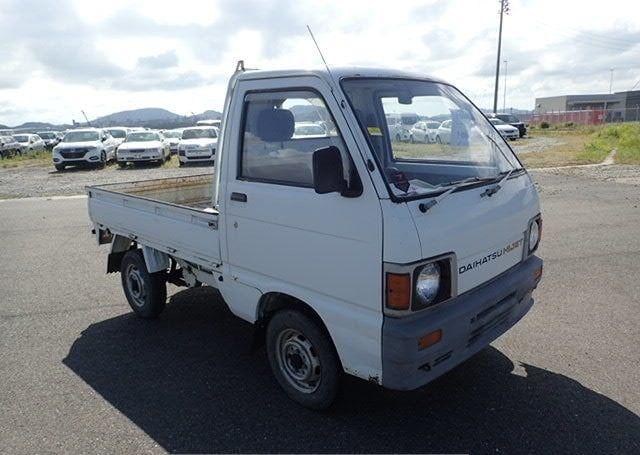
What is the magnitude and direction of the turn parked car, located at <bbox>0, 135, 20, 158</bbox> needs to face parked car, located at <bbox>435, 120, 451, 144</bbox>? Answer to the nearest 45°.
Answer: approximately 45° to its left

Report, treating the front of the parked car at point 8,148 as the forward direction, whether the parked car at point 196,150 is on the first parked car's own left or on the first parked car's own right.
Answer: on the first parked car's own left

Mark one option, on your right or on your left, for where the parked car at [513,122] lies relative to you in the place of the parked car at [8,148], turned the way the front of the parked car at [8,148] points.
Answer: on your left

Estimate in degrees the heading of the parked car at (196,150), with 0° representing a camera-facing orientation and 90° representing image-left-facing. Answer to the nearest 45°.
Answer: approximately 0°

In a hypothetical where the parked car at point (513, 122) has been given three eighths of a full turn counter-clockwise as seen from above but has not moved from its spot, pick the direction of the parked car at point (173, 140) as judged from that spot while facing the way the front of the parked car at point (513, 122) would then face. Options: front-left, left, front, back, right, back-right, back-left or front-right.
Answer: back-left

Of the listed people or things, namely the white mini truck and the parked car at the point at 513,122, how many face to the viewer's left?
0

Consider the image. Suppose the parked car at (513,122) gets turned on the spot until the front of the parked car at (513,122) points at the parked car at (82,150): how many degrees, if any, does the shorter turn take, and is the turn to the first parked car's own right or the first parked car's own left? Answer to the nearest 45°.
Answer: approximately 90° to the first parked car's own right

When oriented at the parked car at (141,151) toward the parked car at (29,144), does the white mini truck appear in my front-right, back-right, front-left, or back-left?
back-left

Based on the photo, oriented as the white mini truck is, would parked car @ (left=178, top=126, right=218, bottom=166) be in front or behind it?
behind

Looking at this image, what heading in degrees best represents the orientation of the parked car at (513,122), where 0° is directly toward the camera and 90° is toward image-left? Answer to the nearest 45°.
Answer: approximately 315°

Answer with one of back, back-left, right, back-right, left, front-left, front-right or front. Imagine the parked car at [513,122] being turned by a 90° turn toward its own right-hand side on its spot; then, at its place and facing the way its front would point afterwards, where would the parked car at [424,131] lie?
front-left

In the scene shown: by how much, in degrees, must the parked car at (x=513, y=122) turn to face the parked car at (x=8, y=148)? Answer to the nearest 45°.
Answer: approximately 90° to its right

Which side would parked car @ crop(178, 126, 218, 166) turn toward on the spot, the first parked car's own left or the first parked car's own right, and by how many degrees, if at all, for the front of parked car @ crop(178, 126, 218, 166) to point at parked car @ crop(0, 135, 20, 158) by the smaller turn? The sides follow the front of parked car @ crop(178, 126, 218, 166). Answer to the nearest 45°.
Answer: approximately 135° to the first parked car's own right

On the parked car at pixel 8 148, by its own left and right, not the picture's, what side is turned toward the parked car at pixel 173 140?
left

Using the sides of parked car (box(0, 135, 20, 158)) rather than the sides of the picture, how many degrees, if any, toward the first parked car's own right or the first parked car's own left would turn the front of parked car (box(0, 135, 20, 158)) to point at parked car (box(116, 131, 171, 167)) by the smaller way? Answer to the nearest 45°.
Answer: approximately 45° to the first parked car's own left

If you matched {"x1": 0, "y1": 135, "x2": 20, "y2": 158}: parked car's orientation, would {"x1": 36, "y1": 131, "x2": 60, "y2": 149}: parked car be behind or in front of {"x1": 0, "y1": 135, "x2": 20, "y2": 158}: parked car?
behind
